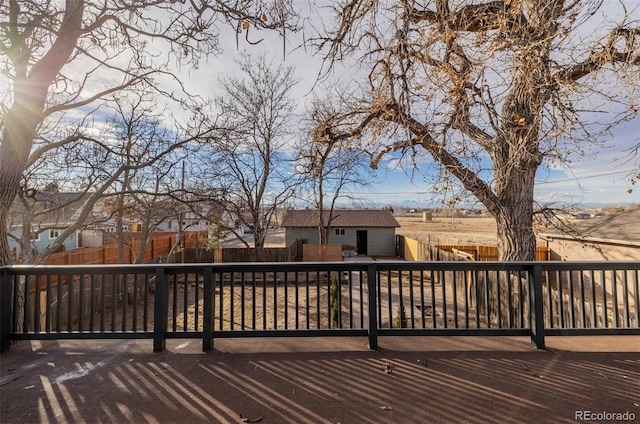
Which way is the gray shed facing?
toward the camera

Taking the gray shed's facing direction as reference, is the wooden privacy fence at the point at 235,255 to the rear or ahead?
ahead

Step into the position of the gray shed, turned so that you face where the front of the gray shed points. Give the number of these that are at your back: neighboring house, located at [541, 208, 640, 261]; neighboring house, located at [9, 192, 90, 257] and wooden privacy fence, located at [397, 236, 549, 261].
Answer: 0

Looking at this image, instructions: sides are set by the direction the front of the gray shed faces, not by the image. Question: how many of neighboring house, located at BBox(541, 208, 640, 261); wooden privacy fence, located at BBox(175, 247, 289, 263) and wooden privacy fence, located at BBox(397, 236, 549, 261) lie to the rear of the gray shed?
0

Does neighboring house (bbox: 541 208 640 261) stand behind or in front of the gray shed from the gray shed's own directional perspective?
in front
